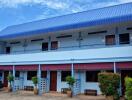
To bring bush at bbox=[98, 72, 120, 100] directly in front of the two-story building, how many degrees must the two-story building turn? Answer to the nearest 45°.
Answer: approximately 45° to its left

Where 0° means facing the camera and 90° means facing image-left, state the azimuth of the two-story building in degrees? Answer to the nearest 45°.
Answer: approximately 45°
